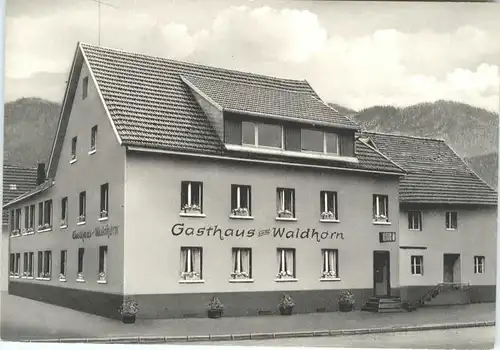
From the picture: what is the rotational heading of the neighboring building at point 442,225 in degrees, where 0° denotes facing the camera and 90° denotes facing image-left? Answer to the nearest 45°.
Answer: approximately 0°

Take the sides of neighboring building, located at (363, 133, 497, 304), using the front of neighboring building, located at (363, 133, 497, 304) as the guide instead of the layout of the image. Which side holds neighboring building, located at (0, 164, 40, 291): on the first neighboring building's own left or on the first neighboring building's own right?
on the first neighboring building's own right

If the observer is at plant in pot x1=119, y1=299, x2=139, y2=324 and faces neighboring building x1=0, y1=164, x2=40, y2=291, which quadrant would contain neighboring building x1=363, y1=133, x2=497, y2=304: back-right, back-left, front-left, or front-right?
front-right

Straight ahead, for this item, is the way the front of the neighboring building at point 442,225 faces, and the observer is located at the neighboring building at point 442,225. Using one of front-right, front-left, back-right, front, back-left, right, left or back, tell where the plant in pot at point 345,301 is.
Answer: right

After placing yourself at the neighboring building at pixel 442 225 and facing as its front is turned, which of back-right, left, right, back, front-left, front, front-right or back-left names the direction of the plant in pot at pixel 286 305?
right

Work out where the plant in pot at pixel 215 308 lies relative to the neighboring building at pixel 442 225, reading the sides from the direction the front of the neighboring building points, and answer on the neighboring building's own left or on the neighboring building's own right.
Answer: on the neighboring building's own right

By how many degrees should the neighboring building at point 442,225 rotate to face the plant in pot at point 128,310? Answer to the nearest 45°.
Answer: approximately 90° to its right
